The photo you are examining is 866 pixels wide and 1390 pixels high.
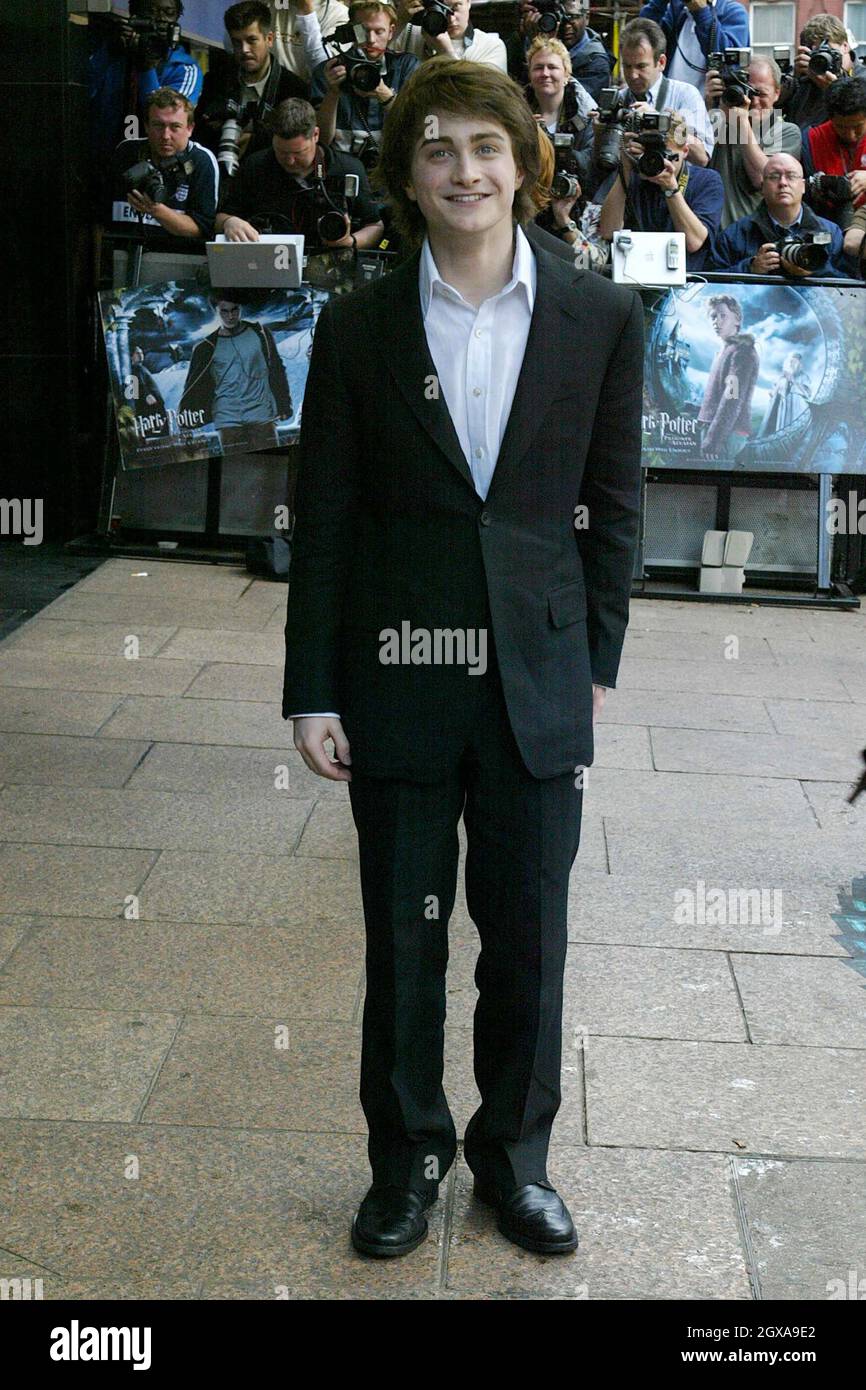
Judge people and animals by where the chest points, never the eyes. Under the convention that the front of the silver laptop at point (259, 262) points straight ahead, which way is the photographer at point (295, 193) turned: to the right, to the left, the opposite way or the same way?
the opposite way

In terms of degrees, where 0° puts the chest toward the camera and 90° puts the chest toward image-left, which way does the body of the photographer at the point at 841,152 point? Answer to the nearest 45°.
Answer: approximately 0°

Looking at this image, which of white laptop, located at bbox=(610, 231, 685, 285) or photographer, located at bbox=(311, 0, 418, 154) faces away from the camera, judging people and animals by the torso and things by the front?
the white laptop

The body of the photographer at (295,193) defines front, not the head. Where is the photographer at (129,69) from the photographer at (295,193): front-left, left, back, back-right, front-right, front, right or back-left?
back-right

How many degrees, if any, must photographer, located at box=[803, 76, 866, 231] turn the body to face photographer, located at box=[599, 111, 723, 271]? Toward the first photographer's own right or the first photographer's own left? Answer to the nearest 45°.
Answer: approximately 45° to the first photographer's own right

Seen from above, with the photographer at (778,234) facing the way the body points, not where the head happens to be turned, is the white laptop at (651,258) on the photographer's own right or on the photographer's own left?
on the photographer's own right

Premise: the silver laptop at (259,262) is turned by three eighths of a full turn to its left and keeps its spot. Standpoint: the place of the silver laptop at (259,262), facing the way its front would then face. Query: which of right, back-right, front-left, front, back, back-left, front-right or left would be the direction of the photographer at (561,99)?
back-left

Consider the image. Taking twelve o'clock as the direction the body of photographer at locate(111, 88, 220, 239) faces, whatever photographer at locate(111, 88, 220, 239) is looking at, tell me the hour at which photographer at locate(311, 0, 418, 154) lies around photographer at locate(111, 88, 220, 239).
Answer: photographer at locate(311, 0, 418, 154) is roughly at 9 o'clock from photographer at locate(111, 88, 220, 239).

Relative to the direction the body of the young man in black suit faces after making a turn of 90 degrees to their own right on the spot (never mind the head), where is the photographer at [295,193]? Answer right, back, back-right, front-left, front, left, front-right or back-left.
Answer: right

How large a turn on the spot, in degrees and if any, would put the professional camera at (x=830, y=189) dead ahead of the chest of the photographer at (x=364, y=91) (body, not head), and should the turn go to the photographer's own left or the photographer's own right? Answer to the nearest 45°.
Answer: approximately 90° to the photographer's own left

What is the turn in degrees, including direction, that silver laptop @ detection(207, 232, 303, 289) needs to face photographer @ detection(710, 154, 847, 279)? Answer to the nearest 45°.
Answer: approximately 90° to its right

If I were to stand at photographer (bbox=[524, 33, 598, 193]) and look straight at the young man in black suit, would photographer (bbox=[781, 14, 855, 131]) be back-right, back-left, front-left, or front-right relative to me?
back-left

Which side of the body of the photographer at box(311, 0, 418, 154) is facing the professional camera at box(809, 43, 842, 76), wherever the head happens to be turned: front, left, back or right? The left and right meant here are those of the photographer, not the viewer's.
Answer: left
